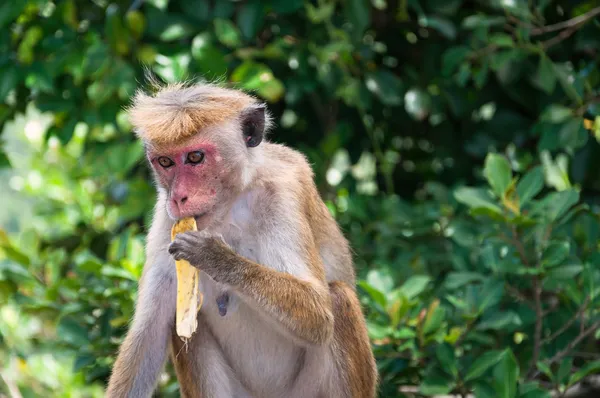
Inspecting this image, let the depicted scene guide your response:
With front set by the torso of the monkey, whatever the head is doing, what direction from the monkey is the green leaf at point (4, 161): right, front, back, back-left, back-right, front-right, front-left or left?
right

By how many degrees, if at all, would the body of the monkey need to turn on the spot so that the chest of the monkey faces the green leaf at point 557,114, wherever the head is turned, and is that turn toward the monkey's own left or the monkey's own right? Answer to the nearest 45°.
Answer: approximately 180°

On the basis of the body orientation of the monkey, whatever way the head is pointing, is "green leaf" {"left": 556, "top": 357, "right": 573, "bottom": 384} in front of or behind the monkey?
behind

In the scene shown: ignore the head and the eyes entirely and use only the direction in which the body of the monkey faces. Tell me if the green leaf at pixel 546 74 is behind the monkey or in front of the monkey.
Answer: behind

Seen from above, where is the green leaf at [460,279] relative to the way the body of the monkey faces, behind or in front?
behind

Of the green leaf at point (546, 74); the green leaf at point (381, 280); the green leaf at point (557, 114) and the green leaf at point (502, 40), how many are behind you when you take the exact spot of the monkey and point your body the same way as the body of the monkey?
4

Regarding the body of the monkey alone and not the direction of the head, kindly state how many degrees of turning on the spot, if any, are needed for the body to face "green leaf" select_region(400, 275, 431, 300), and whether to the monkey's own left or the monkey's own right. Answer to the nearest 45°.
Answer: approximately 180°

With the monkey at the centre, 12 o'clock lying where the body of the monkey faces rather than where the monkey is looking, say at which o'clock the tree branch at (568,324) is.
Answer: The tree branch is roughly at 7 o'clock from the monkey.

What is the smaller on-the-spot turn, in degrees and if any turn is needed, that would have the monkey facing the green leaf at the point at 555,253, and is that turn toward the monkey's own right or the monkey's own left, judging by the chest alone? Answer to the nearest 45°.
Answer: approximately 135° to the monkey's own left

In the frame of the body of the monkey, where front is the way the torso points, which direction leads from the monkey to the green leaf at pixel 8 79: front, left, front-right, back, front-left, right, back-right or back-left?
right

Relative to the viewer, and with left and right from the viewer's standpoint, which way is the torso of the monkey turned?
facing the viewer and to the left of the viewer

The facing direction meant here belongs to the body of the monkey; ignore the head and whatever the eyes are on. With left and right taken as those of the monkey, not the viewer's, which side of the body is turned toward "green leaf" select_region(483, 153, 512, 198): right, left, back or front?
back

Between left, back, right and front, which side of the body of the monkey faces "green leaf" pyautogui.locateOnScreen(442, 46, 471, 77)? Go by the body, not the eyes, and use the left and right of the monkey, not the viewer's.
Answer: back

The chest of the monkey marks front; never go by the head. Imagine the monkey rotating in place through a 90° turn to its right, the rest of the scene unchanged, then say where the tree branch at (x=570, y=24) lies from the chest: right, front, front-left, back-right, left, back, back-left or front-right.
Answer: right

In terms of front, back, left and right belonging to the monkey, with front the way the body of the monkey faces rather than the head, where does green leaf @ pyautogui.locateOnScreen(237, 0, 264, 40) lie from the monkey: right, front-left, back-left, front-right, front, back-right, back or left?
back-right
